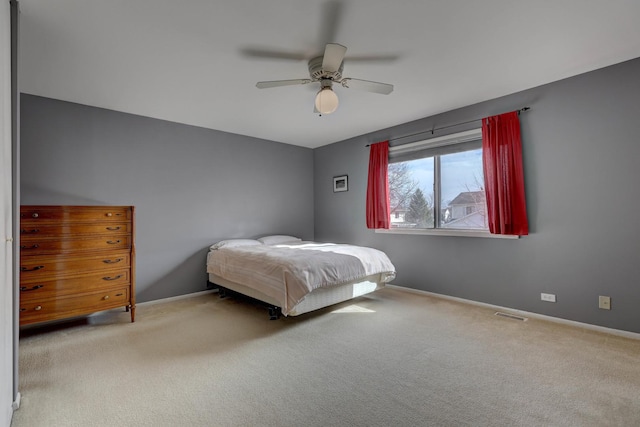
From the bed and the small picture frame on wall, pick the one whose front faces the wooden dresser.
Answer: the small picture frame on wall

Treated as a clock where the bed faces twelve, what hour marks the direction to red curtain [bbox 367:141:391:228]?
The red curtain is roughly at 9 o'clock from the bed.

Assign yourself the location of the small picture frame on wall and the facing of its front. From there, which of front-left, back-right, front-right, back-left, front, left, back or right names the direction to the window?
left

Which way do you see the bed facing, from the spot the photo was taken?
facing the viewer and to the right of the viewer

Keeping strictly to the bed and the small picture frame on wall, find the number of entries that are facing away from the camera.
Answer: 0

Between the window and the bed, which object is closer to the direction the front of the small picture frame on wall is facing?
the bed

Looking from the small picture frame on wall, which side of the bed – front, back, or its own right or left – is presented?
left

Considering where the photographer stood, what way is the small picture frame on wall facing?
facing the viewer and to the left of the viewer

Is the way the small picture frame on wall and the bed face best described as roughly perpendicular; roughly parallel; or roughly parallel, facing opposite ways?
roughly perpendicular

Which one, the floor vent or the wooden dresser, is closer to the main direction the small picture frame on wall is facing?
the wooden dresser

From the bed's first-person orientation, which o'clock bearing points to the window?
The window is roughly at 10 o'clock from the bed.

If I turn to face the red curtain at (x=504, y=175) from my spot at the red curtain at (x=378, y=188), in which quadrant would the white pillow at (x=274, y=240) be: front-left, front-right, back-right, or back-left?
back-right

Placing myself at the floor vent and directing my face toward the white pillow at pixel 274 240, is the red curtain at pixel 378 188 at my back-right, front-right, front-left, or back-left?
front-right

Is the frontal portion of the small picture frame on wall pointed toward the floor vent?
no

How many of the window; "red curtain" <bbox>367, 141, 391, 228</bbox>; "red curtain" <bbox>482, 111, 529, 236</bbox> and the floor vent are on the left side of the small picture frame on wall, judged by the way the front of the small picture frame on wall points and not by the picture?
4

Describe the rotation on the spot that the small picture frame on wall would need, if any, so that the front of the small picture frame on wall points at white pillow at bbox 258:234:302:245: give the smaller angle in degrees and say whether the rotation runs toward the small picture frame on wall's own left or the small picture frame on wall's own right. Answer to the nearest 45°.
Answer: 0° — it already faces it

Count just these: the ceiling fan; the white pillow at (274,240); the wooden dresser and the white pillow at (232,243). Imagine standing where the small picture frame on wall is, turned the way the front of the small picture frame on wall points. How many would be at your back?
0

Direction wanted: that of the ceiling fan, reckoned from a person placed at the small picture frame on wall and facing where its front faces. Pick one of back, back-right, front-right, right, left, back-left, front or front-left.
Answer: front-left

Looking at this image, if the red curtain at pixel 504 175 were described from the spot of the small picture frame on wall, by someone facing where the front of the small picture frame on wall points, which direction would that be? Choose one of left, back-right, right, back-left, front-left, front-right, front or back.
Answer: left

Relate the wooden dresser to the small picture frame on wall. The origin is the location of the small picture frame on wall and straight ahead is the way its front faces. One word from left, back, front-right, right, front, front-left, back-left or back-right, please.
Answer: front
